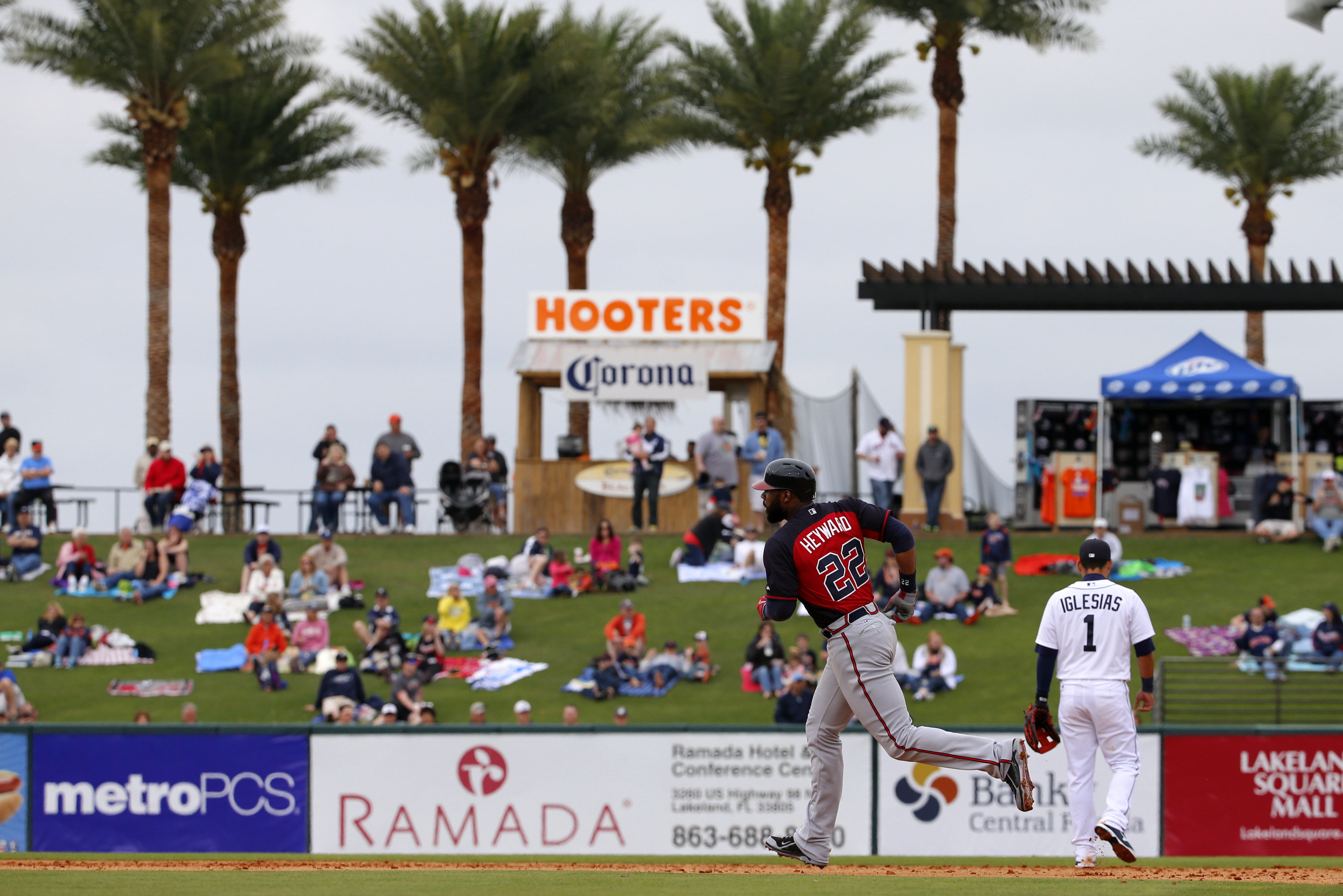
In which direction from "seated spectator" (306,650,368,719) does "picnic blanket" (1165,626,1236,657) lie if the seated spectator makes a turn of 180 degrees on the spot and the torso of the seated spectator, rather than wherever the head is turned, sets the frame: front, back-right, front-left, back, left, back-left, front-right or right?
right

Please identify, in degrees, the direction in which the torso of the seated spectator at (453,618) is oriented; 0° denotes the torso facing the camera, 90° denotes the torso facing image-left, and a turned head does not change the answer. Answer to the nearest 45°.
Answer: approximately 0°

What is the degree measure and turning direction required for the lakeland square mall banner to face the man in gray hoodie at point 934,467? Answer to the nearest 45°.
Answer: approximately 135° to its right

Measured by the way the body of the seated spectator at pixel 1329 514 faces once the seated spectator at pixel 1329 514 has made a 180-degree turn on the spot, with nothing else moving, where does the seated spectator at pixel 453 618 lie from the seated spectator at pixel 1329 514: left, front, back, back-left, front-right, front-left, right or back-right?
back-left

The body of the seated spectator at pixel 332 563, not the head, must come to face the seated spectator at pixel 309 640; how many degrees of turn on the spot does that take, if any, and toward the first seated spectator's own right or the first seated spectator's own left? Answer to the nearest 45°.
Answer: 0° — they already face them

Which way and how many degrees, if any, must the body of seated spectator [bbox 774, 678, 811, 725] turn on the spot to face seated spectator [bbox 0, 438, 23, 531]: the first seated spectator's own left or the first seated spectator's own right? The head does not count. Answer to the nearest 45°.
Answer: approximately 135° to the first seated spectator's own right

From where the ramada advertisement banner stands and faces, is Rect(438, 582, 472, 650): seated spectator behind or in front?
behind

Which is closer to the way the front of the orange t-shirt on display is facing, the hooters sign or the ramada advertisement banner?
the ramada advertisement banner

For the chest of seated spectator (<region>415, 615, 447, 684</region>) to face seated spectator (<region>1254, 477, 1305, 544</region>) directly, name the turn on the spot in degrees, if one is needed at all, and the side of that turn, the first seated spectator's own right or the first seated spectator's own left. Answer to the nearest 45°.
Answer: approximately 90° to the first seated spectator's own left

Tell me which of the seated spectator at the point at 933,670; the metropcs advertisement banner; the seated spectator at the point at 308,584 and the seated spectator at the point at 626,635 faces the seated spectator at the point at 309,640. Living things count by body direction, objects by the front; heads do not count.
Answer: the seated spectator at the point at 308,584

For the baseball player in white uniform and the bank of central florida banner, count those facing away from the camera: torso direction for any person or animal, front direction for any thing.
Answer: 1
